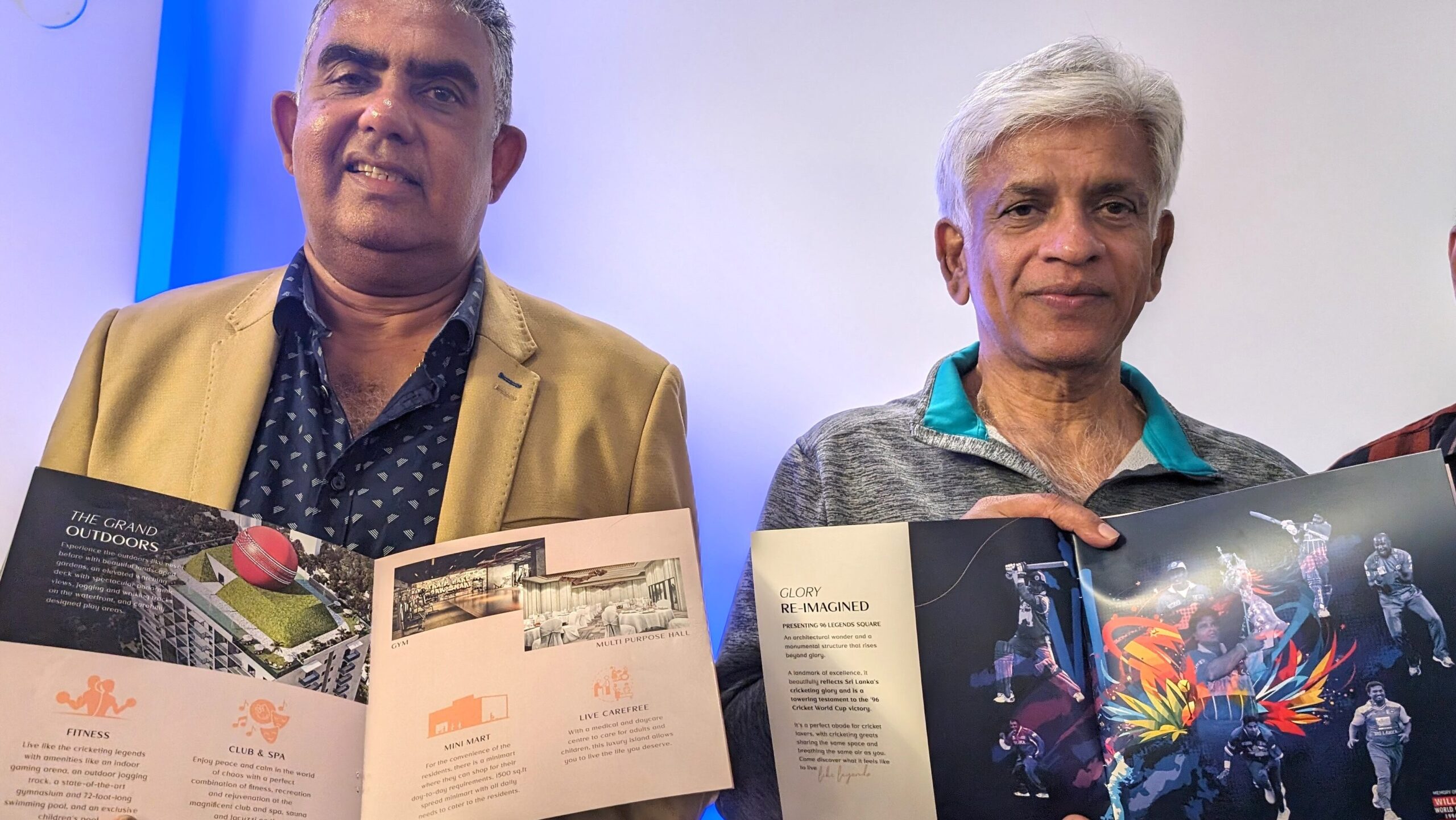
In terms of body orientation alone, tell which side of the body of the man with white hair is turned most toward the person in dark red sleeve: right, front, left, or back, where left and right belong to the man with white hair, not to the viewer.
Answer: left

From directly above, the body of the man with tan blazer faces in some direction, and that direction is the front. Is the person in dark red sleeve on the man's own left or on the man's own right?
on the man's own left

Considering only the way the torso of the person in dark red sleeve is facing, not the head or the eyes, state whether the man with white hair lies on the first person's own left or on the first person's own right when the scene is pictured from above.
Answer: on the first person's own right

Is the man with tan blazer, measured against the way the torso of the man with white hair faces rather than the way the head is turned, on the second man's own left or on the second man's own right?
on the second man's own right

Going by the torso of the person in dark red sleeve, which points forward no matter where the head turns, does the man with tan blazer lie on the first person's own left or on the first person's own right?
on the first person's own right

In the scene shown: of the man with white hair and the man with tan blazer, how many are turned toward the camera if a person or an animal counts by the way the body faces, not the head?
2

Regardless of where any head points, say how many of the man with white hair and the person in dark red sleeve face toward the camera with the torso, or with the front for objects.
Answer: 2

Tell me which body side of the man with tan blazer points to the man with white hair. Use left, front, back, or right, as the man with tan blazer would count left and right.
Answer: left

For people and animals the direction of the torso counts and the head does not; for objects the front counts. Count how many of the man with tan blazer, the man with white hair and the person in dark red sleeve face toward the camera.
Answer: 3
